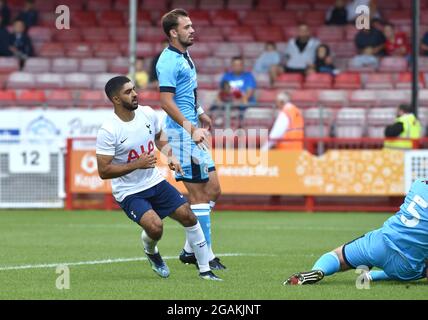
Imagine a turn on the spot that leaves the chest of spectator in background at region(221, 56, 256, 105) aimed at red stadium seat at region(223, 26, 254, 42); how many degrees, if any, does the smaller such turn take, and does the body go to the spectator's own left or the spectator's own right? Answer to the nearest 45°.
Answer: approximately 180°

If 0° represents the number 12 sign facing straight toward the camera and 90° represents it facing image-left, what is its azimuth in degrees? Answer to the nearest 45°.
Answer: approximately 0°

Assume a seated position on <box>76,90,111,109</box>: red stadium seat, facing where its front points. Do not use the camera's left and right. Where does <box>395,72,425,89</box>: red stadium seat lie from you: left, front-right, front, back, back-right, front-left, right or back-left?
left

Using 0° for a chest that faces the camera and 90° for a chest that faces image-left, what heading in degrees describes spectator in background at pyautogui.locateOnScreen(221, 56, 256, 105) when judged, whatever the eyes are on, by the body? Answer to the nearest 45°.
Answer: approximately 0°

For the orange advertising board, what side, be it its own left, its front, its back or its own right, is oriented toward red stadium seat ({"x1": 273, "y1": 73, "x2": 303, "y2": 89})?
back

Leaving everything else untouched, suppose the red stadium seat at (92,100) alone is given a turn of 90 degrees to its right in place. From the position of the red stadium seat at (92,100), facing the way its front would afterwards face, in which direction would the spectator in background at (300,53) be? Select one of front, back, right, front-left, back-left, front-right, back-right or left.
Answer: back
